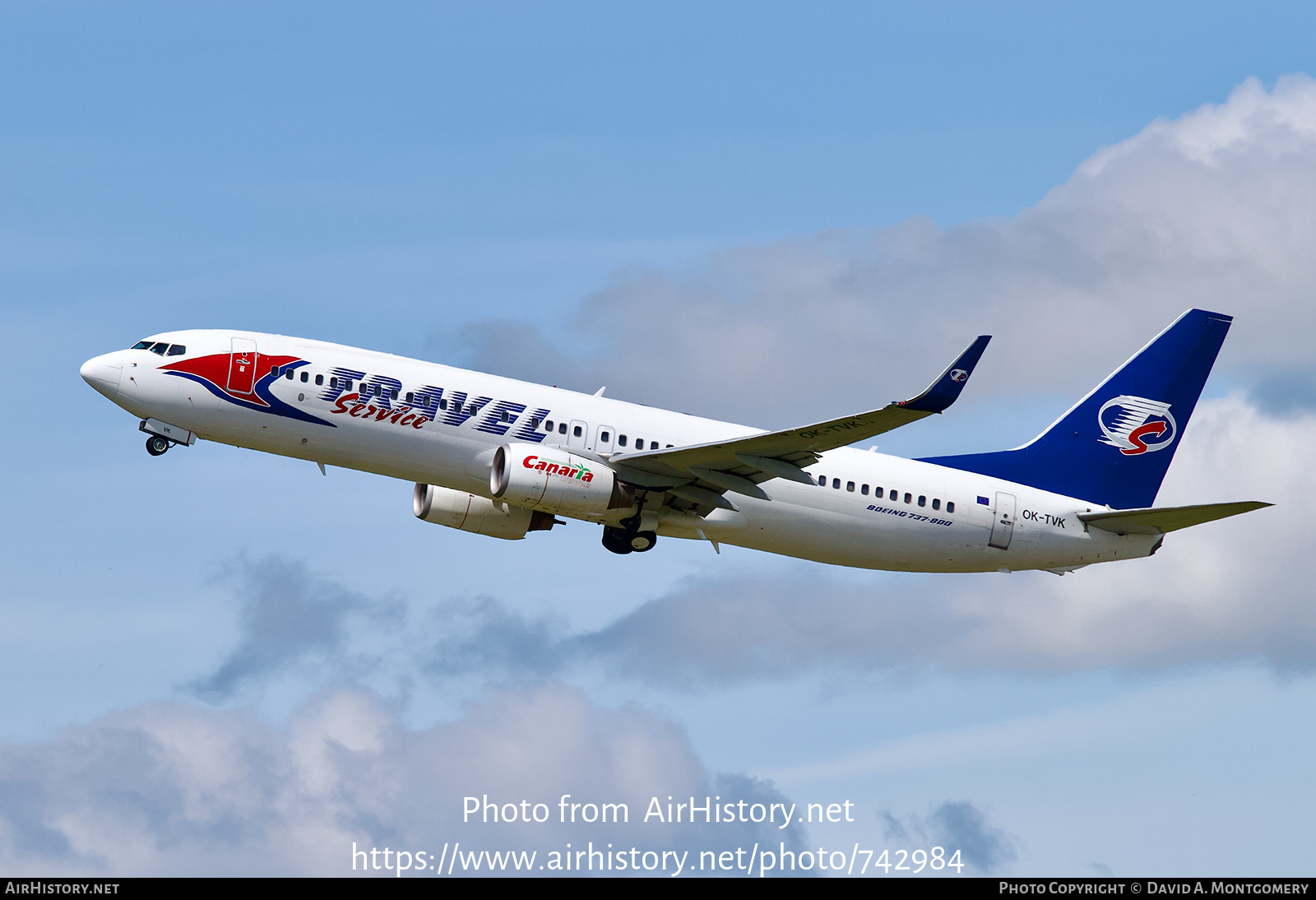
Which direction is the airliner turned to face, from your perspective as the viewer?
facing to the left of the viewer
